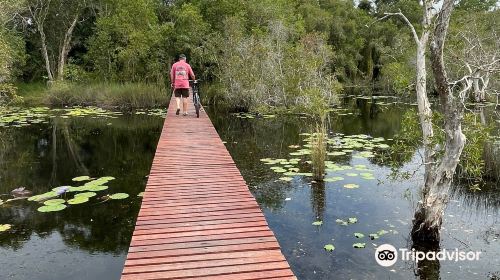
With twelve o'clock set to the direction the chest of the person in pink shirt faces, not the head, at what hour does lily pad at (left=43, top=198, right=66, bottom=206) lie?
The lily pad is roughly at 7 o'clock from the person in pink shirt.

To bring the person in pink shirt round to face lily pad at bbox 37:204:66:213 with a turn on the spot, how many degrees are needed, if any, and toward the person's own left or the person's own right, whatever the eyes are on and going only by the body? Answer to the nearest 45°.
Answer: approximately 135° to the person's own left

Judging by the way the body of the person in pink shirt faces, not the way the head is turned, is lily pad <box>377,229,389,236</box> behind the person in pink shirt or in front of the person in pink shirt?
behind

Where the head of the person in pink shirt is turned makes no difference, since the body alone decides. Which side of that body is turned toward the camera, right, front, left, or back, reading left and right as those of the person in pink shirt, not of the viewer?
back

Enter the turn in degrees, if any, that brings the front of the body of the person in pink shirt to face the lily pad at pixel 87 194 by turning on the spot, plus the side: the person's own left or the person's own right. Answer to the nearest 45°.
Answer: approximately 135° to the person's own left

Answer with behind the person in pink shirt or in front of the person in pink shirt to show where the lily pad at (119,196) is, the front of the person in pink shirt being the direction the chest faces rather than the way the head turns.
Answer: behind

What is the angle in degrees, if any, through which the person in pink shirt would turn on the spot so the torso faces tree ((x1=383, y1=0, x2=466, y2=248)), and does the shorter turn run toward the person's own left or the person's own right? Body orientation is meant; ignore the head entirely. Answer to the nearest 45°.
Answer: approximately 135° to the person's own right

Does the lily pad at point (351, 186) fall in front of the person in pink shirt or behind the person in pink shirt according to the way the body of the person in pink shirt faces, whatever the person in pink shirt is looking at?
behind
